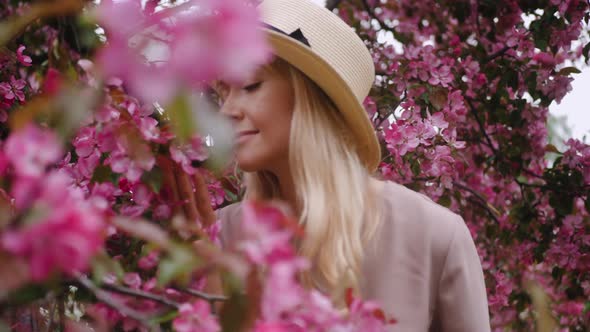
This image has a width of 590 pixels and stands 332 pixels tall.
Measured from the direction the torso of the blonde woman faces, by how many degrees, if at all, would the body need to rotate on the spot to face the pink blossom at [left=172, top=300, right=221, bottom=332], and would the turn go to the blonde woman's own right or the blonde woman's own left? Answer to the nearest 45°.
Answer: approximately 45° to the blonde woman's own left

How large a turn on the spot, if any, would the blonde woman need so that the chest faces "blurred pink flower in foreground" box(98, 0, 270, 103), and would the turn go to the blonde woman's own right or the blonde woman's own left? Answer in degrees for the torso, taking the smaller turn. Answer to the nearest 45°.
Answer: approximately 45° to the blonde woman's own left

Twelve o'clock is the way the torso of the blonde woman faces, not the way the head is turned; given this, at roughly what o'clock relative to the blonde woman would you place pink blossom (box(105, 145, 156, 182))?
The pink blossom is roughly at 12 o'clock from the blonde woman.

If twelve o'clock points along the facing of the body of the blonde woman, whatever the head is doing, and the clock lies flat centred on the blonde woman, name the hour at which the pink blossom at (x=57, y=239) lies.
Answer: The pink blossom is roughly at 11 o'clock from the blonde woman.

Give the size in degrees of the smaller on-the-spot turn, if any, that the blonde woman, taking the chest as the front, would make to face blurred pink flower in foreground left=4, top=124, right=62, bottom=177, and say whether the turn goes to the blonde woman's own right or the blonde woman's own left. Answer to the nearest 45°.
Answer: approximately 45° to the blonde woman's own left

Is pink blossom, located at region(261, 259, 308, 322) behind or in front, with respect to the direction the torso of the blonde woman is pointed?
in front

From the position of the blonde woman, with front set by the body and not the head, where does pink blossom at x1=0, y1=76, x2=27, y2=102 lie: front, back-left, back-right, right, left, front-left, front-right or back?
front-right

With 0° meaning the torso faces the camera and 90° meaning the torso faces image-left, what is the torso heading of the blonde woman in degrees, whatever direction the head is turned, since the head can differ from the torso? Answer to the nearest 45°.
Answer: approximately 45°

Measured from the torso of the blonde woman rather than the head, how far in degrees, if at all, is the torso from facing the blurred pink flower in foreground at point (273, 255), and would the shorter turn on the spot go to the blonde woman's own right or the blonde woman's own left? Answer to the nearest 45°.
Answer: approximately 45° to the blonde woman's own left

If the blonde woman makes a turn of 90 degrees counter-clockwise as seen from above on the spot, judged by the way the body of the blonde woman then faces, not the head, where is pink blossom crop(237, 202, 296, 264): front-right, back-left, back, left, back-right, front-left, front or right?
front-right
